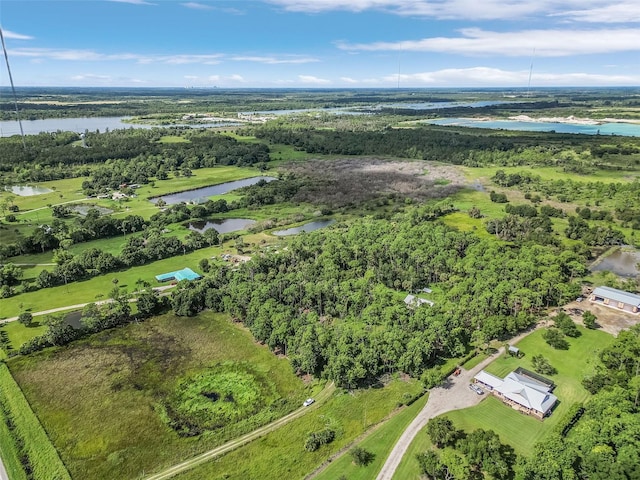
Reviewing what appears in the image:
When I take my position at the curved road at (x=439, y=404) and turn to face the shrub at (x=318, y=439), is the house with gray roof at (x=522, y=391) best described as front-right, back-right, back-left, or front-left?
back-left

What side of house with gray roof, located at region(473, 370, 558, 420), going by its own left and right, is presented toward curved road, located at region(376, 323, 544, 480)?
front

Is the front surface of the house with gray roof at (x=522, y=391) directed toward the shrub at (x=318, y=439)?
yes

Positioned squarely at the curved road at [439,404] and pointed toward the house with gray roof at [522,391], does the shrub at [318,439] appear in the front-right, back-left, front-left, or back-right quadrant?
back-right

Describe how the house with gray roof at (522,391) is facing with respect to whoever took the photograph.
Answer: facing the viewer and to the left of the viewer

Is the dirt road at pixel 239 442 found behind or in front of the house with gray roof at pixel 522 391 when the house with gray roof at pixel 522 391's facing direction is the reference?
in front
